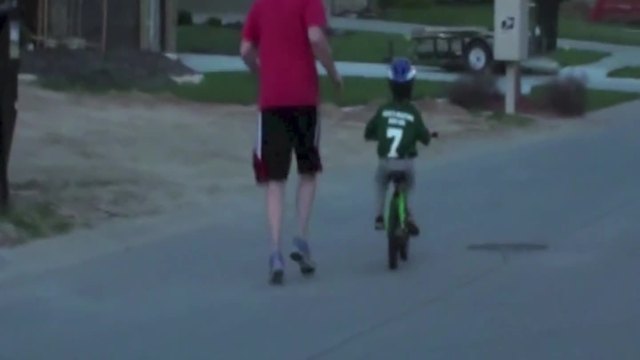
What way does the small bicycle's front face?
away from the camera

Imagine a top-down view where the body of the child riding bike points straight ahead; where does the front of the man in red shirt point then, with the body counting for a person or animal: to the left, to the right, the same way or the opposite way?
the same way

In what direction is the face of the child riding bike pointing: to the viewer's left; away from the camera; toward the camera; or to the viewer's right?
away from the camera

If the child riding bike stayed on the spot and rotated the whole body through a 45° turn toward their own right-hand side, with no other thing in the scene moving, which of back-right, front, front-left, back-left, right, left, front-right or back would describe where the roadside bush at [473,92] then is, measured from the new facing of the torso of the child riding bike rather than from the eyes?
front-left

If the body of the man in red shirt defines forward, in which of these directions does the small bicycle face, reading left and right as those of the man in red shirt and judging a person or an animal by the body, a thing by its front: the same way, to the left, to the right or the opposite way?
the same way

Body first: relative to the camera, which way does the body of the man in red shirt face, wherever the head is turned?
away from the camera

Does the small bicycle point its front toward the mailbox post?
yes

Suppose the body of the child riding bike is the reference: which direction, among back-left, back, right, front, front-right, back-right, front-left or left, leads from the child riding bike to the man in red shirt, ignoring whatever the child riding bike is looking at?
back-left

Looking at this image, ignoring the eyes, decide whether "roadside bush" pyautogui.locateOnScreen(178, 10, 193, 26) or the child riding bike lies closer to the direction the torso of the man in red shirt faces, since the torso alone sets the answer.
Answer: the roadside bush

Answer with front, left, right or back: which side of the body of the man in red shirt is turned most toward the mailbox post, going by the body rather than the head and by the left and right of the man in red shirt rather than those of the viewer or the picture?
front

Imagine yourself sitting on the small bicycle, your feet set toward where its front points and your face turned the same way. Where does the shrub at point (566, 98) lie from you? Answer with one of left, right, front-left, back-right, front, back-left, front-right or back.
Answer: front

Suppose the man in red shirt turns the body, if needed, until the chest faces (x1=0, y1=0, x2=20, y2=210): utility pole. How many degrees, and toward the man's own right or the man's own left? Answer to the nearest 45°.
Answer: approximately 45° to the man's own left

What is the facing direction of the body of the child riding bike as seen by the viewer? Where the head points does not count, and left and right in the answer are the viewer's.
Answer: facing away from the viewer

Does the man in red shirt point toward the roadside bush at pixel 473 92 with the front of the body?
yes

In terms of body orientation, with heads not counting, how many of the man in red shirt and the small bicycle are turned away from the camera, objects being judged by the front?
2

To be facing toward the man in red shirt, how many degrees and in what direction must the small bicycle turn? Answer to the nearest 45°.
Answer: approximately 135° to its left

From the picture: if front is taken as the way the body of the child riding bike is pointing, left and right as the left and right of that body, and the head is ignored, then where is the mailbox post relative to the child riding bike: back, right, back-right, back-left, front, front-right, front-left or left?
front

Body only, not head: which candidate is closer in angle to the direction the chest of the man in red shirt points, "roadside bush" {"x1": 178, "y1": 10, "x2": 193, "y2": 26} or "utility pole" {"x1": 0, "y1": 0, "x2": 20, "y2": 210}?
the roadside bush

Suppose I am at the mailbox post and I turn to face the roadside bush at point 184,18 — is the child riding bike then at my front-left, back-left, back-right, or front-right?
back-left
